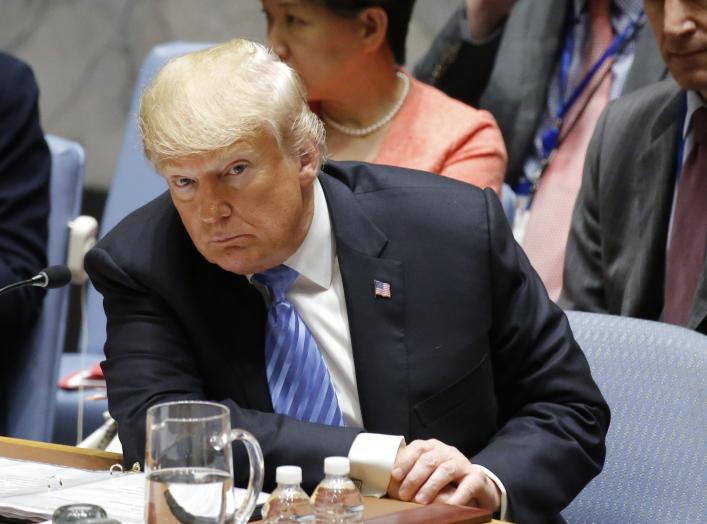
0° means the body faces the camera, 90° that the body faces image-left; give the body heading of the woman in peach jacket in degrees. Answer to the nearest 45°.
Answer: approximately 45°

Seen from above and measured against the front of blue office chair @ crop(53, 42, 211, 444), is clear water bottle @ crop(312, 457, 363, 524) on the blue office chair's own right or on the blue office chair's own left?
on the blue office chair's own left

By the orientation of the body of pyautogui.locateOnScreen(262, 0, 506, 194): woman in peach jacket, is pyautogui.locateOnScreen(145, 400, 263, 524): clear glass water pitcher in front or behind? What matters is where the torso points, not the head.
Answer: in front

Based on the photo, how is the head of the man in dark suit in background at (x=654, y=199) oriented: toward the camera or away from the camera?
toward the camera

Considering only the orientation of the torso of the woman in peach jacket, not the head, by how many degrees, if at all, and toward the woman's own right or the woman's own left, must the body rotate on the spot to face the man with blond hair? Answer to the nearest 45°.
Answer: approximately 45° to the woman's own left

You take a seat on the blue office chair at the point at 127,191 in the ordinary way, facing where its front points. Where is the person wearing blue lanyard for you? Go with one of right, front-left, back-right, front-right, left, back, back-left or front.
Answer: back-left

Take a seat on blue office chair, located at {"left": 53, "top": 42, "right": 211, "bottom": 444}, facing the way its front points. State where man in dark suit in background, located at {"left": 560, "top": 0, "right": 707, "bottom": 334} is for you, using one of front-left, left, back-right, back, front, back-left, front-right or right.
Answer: left

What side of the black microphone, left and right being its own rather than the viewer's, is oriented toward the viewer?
right

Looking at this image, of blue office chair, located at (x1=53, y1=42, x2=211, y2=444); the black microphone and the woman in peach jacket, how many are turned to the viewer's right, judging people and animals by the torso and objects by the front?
1

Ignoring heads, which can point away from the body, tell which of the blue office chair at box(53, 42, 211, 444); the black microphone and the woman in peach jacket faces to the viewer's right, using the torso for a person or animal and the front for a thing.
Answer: the black microphone

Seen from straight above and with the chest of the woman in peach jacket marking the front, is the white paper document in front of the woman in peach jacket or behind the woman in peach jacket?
in front

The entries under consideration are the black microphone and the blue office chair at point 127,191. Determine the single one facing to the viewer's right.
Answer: the black microphone

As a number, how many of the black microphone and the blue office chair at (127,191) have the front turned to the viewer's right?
1
